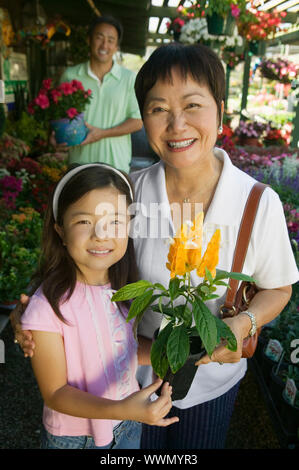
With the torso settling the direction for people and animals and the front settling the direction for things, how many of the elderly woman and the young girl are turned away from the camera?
0

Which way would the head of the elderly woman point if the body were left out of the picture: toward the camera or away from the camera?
toward the camera

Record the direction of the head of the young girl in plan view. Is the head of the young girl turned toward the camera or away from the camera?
toward the camera

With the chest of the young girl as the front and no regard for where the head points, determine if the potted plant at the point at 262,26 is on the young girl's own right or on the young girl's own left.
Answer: on the young girl's own left

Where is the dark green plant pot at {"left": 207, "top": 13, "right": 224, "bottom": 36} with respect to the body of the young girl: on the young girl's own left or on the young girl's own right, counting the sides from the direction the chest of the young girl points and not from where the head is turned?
on the young girl's own left

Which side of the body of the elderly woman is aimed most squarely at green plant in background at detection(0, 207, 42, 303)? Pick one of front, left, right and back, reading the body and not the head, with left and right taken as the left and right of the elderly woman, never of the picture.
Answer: right

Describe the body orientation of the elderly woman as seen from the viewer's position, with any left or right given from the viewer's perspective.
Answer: facing the viewer and to the left of the viewer

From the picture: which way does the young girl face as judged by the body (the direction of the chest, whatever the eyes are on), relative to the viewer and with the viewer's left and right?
facing the viewer and to the right of the viewer
